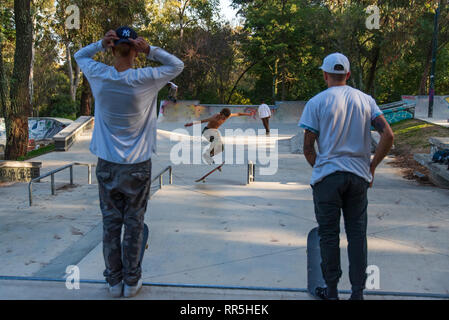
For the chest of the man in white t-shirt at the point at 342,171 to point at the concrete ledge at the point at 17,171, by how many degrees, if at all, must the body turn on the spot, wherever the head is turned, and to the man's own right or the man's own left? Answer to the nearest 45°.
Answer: approximately 45° to the man's own left

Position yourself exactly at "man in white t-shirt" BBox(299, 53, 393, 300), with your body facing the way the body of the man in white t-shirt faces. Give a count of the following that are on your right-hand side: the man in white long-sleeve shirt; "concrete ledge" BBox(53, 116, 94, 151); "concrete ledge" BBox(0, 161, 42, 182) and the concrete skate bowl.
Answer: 0

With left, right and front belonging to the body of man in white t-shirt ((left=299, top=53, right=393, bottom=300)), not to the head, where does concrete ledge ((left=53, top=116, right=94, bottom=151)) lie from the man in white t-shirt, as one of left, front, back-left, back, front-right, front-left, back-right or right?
front-left

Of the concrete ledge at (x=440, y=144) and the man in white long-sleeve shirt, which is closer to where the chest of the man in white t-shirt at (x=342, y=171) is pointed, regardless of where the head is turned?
the concrete ledge

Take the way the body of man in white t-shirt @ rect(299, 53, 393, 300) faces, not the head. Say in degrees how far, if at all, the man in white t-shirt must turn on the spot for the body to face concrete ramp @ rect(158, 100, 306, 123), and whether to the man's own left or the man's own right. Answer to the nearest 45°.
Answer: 0° — they already face it

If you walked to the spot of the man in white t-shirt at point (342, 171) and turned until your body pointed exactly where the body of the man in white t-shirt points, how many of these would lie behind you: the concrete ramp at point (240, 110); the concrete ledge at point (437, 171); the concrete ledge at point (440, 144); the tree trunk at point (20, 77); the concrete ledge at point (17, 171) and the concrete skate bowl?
0

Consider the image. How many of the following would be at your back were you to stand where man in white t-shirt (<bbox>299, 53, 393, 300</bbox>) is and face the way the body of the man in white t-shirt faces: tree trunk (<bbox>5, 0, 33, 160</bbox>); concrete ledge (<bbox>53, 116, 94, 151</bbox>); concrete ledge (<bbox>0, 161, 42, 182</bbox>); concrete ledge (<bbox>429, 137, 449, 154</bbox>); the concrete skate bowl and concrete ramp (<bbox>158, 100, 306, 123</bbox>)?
0

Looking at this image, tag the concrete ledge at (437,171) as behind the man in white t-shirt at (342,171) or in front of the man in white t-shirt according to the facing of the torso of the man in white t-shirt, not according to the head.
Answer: in front

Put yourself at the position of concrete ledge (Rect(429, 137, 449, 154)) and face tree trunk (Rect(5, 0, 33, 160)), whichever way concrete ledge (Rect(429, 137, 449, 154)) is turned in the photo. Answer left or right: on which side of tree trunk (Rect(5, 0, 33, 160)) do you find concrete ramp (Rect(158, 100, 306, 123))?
right

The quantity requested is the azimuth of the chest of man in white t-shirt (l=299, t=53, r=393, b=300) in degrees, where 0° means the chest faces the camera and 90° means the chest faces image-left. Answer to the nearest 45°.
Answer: approximately 180°

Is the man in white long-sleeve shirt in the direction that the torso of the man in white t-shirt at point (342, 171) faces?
no

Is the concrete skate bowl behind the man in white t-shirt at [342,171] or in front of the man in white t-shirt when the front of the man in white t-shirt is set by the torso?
in front

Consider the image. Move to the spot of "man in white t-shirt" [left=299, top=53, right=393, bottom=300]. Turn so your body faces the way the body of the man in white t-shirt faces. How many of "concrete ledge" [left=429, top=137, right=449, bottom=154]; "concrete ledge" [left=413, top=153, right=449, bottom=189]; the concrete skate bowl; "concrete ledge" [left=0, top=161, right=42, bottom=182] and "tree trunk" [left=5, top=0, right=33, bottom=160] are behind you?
0

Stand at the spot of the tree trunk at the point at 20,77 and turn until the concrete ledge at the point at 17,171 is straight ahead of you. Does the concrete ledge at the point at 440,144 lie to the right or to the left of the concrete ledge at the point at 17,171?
left

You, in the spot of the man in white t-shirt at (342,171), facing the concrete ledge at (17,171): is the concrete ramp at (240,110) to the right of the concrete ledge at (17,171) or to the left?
right

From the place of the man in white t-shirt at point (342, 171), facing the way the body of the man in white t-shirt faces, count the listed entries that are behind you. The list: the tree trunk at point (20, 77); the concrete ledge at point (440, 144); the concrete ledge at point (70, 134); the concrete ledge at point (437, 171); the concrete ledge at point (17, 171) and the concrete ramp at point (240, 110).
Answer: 0
